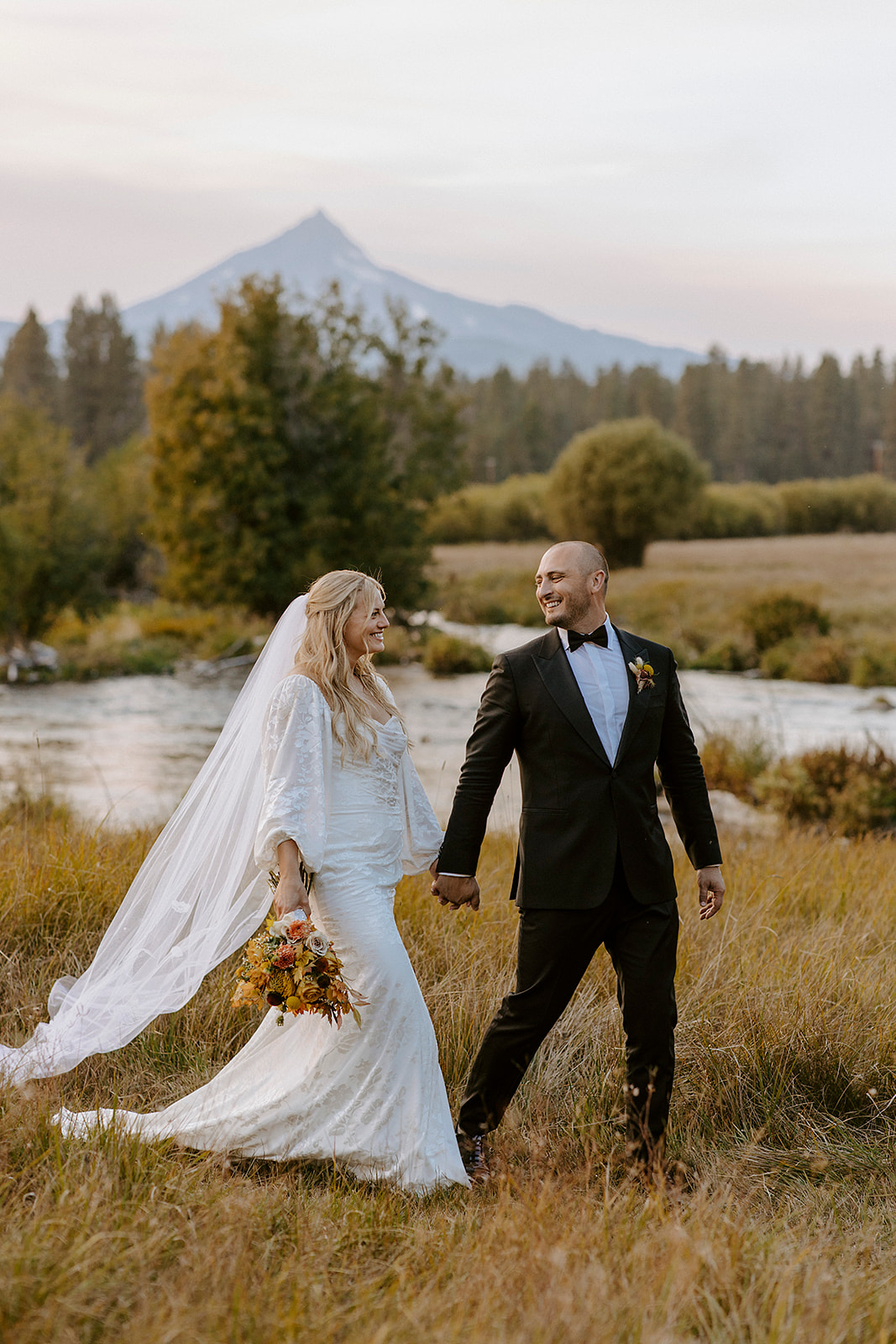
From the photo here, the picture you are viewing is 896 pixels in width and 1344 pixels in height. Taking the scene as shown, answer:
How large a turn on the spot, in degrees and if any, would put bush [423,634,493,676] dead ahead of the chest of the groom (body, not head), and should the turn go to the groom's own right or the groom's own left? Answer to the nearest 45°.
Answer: approximately 180°

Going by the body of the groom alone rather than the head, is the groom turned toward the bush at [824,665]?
no

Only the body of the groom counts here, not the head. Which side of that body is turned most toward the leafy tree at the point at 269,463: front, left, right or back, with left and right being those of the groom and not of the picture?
back

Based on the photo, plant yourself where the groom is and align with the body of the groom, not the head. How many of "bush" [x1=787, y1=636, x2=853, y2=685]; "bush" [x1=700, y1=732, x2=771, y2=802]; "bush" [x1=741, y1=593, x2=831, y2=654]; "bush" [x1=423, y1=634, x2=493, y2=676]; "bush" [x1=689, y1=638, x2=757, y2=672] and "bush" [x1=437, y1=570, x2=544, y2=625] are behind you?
6

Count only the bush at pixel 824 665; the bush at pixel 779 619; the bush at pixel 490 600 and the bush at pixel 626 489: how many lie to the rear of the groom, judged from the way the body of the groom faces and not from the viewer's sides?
4

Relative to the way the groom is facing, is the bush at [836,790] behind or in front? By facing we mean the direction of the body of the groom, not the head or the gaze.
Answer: behind

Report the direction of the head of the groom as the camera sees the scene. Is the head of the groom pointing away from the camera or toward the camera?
toward the camera

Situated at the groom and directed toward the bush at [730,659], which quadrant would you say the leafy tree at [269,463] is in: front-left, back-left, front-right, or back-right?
front-left

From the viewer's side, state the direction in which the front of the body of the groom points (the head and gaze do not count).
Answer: toward the camera

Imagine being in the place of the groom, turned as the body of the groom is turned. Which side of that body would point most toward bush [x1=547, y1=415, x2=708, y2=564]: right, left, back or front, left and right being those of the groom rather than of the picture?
back

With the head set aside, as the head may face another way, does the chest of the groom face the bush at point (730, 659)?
no

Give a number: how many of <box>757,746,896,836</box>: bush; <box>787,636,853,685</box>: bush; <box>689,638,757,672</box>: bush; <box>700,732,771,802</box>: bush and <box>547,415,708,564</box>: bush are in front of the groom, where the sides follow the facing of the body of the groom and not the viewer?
0

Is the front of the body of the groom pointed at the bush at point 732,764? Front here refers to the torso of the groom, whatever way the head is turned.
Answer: no

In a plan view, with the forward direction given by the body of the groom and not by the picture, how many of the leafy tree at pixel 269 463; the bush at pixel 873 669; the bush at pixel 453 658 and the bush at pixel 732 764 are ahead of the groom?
0

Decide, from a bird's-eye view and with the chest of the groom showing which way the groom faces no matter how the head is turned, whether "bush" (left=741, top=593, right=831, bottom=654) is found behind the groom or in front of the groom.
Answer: behind
